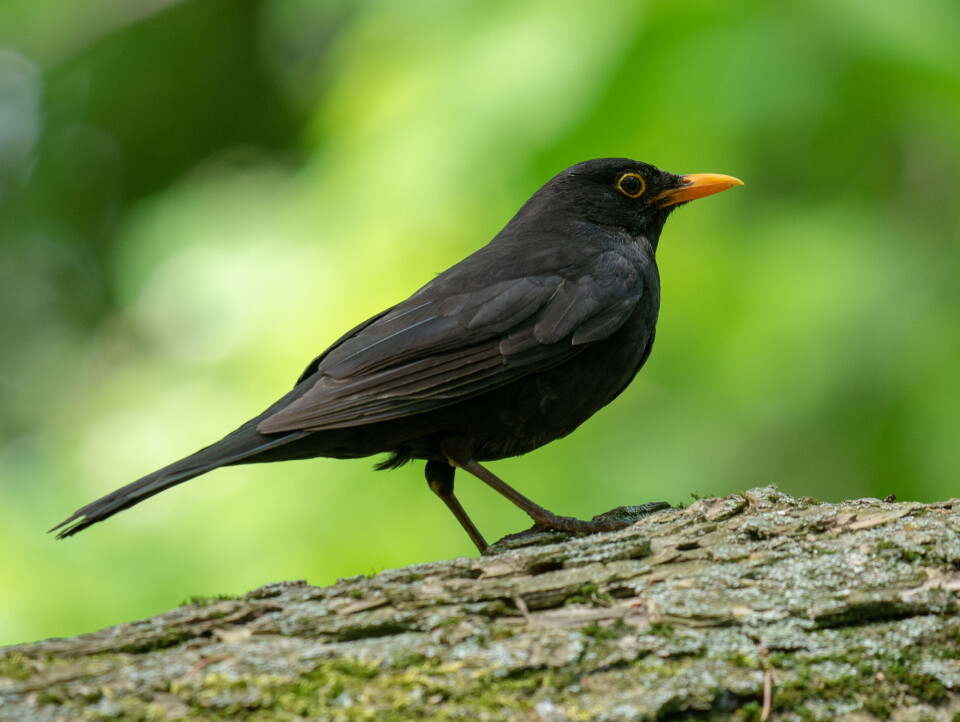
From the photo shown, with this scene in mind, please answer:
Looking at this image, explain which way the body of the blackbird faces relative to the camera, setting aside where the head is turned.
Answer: to the viewer's right
